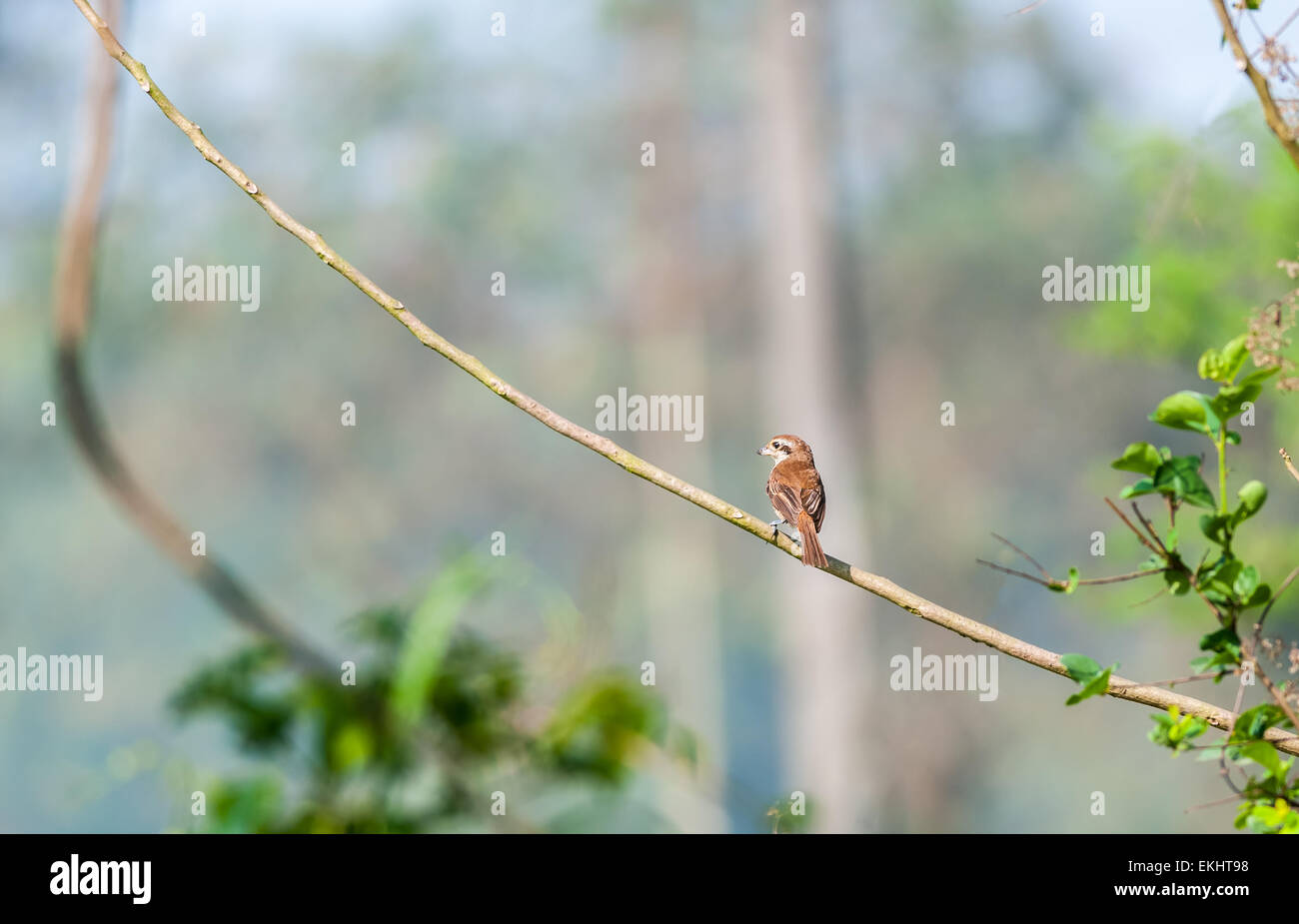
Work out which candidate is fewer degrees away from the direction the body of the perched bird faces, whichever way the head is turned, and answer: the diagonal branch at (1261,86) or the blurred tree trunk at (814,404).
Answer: the blurred tree trunk

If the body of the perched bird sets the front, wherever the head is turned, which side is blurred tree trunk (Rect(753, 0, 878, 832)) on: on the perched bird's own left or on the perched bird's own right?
on the perched bird's own right

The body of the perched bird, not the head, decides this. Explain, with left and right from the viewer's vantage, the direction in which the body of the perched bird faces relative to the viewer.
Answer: facing away from the viewer and to the left of the viewer
